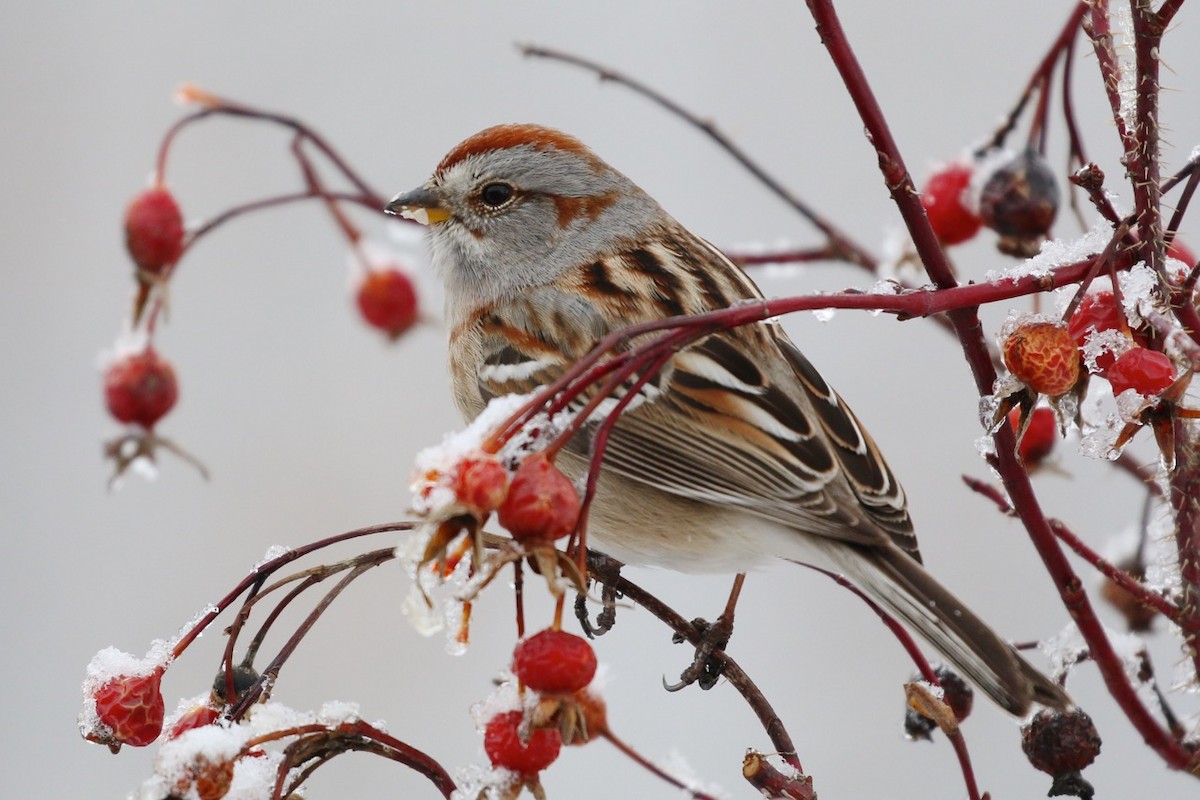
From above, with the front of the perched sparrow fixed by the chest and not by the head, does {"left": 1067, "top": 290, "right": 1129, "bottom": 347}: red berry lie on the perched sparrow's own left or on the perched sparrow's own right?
on the perched sparrow's own left

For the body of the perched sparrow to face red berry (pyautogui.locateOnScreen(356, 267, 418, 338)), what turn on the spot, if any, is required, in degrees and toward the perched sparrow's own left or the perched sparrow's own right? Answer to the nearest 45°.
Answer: approximately 45° to the perched sparrow's own right

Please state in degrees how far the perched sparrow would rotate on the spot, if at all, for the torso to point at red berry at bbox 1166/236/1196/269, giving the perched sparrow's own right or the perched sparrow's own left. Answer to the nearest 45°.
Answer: approximately 135° to the perched sparrow's own left

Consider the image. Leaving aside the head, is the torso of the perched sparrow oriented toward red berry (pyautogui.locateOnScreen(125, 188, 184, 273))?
yes

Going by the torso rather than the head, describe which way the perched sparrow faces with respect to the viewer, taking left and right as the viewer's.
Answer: facing to the left of the viewer

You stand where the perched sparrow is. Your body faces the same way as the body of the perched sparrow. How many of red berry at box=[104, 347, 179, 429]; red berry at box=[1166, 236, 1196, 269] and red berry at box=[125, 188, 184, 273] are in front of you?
2
